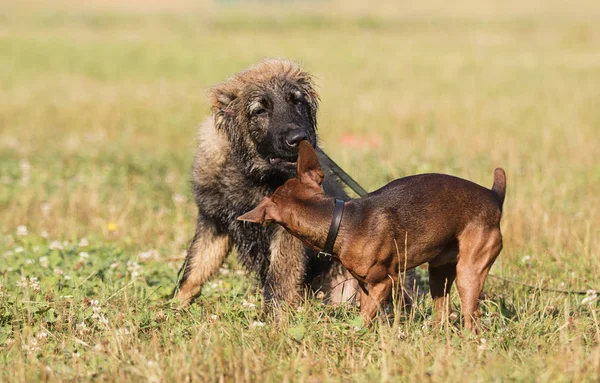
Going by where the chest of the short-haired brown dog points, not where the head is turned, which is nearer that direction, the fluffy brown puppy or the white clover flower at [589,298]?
the fluffy brown puppy

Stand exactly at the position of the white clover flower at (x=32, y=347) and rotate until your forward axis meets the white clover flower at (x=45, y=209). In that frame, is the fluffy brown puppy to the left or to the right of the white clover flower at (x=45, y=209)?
right

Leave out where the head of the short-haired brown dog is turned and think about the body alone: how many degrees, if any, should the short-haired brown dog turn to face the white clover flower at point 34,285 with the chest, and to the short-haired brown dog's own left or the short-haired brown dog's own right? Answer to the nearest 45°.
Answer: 0° — it already faces it

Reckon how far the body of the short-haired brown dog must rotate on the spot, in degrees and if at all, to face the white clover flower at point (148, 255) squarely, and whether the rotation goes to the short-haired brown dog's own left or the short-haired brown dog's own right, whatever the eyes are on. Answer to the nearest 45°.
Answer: approximately 45° to the short-haired brown dog's own right

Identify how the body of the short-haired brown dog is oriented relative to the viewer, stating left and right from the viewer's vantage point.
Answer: facing to the left of the viewer

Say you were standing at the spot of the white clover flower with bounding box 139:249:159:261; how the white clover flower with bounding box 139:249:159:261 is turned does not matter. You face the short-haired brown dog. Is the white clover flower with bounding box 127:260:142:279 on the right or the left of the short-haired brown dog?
right

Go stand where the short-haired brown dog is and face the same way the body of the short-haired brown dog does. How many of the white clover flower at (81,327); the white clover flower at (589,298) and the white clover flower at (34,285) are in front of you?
2

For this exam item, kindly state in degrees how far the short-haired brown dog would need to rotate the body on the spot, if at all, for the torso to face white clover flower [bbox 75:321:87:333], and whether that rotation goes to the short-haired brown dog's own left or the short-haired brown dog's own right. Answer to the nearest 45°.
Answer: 0° — it already faces it
